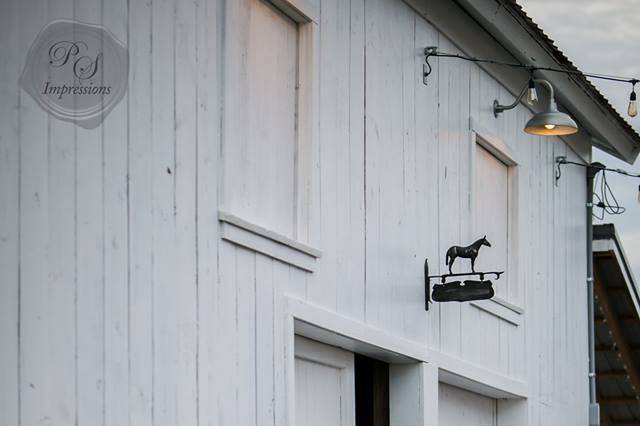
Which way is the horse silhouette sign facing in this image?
to the viewer's right

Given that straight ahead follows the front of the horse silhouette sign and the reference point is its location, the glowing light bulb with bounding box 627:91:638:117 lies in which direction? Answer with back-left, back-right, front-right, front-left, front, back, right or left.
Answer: front-left

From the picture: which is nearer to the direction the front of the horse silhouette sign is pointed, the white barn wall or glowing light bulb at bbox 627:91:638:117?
the glowing light bulb
